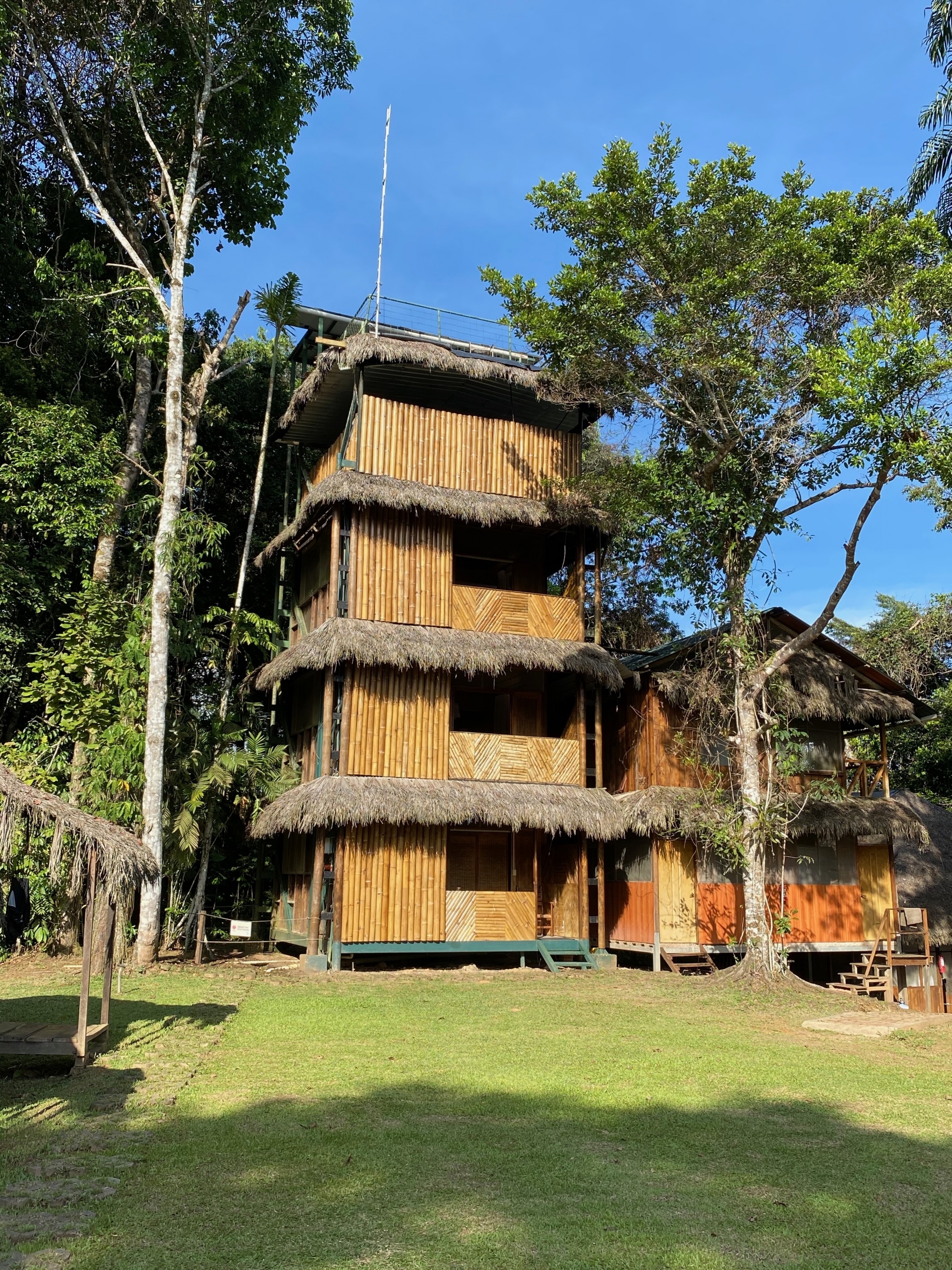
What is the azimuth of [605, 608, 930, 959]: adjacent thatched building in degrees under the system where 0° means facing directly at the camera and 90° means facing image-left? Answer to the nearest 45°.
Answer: approximately 0°

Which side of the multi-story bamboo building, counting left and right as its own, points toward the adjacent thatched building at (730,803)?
left

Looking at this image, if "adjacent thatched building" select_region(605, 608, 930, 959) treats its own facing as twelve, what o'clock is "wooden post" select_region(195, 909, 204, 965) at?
The wooden post is roughly at 2 o'clock from the adjacent thatched building.

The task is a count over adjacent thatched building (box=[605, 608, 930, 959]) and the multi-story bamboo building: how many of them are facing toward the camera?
2

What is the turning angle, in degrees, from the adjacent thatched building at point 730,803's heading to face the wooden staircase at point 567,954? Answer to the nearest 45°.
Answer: approximately 45° to its right

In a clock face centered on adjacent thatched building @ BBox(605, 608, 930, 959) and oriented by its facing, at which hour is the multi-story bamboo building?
The multi-story bamboo building is roughly at 2 o'clock from the adjacent thatched building.
